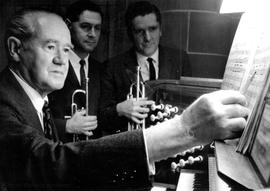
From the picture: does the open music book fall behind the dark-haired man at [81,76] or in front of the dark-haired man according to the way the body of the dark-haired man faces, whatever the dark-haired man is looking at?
in front

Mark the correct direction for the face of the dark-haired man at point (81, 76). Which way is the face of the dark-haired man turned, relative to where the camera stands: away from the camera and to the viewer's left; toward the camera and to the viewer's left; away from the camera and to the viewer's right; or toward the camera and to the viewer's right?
toward the camera and to the viewer's right

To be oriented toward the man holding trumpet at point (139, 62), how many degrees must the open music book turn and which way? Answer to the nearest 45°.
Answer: approximately 90° to its right

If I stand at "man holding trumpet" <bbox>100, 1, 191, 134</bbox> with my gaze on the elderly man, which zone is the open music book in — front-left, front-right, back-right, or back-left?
front-left

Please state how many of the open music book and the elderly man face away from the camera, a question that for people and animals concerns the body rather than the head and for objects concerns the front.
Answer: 0

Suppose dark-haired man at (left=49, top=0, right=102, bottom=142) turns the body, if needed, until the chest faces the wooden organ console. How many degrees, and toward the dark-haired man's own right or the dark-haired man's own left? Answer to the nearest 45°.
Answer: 0° — they already face it

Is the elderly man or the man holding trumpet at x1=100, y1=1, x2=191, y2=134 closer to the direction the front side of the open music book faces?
the elderly man

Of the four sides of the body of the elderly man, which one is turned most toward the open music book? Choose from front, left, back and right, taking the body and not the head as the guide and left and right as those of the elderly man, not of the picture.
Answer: front

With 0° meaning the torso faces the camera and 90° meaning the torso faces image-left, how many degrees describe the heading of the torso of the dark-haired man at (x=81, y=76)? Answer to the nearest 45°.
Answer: approximately 315°

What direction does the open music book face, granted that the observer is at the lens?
facing the viewer and to the left of the viewer

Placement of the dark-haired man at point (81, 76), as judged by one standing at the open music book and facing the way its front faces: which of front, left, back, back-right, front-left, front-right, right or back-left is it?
right

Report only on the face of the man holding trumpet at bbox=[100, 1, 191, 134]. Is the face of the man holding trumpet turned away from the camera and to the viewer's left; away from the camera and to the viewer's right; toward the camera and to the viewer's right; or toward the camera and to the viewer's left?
toward the camera and to the viewer's left

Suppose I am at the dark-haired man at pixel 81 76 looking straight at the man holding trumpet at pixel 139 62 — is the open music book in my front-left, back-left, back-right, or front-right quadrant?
front-right
